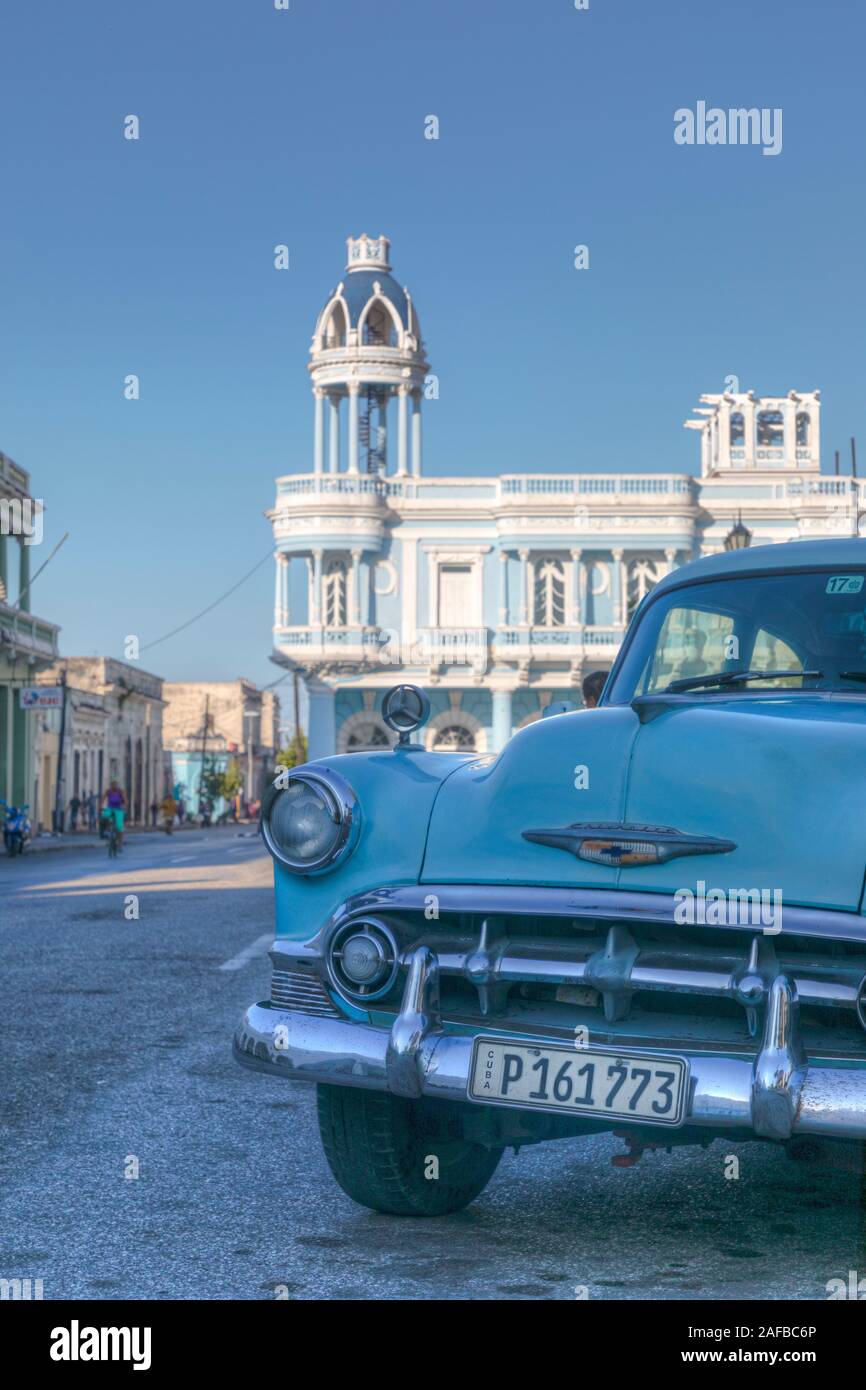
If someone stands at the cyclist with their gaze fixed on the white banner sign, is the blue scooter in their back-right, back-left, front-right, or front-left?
front-left

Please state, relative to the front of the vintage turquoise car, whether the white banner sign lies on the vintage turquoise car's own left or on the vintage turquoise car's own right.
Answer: on the vintage turquoise car's own right

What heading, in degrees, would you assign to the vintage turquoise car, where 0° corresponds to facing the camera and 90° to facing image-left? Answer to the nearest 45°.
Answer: approximately 45°

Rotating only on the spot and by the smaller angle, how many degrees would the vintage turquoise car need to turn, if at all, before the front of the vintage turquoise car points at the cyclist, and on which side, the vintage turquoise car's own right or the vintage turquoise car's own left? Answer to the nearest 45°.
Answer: approximately 135° to the vintage turquoise car's own right

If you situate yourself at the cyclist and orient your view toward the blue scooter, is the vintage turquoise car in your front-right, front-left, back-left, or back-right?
back-left

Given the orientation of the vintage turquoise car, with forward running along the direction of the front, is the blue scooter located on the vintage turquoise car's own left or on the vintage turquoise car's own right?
on the vintage turquoise car's own right
